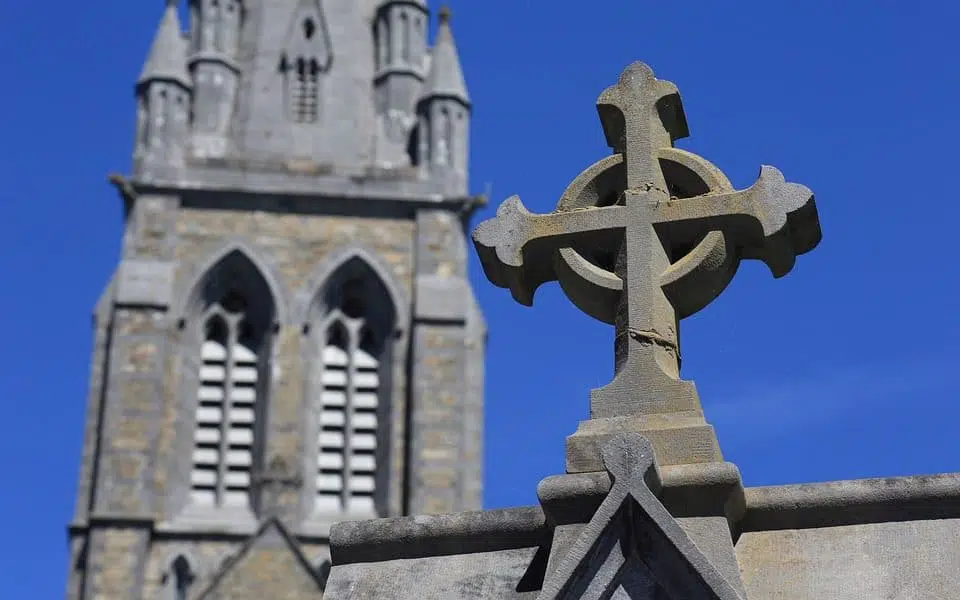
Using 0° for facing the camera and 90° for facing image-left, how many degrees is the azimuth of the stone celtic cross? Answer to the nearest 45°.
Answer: approximately 0°

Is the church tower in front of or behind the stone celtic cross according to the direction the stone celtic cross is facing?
behind
